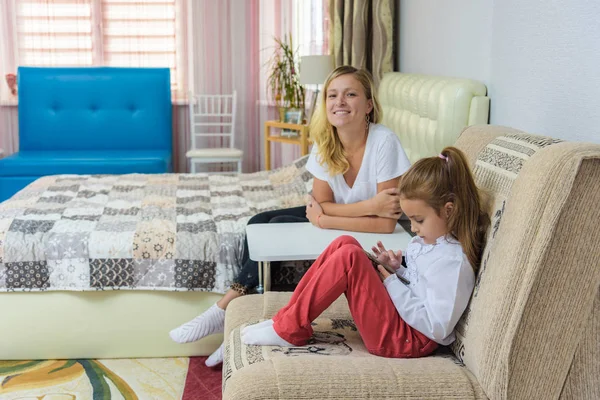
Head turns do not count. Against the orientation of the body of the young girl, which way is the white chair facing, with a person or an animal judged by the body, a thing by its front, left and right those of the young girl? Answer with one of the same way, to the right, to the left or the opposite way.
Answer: to the left

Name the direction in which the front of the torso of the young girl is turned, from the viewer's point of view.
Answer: to the viewer's left

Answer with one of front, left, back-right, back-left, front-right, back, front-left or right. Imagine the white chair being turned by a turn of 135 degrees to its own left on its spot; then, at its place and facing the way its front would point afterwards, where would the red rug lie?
back-right

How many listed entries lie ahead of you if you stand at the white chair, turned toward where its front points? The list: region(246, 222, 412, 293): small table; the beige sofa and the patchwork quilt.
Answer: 3

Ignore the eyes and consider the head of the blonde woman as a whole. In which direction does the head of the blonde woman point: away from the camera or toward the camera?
toward the camera

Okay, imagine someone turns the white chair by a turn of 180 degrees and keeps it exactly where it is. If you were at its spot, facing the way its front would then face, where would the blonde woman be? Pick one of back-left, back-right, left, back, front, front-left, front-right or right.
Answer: back

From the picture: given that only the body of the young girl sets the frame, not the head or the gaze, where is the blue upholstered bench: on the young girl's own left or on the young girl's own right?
on the young girl's own right

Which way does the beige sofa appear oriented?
to the viewer's left

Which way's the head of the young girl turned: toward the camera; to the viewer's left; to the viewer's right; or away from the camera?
to the viewer's left

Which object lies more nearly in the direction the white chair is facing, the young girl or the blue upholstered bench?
the young girl

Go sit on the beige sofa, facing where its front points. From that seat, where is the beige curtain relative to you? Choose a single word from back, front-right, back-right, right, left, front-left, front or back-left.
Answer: right

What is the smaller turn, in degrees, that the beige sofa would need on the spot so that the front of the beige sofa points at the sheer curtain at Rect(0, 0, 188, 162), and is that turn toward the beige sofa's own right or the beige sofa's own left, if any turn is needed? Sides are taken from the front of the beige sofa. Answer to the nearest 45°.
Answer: approximately 45° to the beige sofa's own right

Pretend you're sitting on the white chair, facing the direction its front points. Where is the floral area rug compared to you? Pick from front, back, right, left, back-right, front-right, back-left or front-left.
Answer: front

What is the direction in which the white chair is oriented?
toward the camera

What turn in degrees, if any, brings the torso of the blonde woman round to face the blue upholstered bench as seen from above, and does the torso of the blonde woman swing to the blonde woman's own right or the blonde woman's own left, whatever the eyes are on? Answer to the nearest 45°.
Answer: approximately 90° to the blonde woman's own right

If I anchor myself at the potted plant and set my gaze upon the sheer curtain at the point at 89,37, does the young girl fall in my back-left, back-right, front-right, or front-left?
back-left
